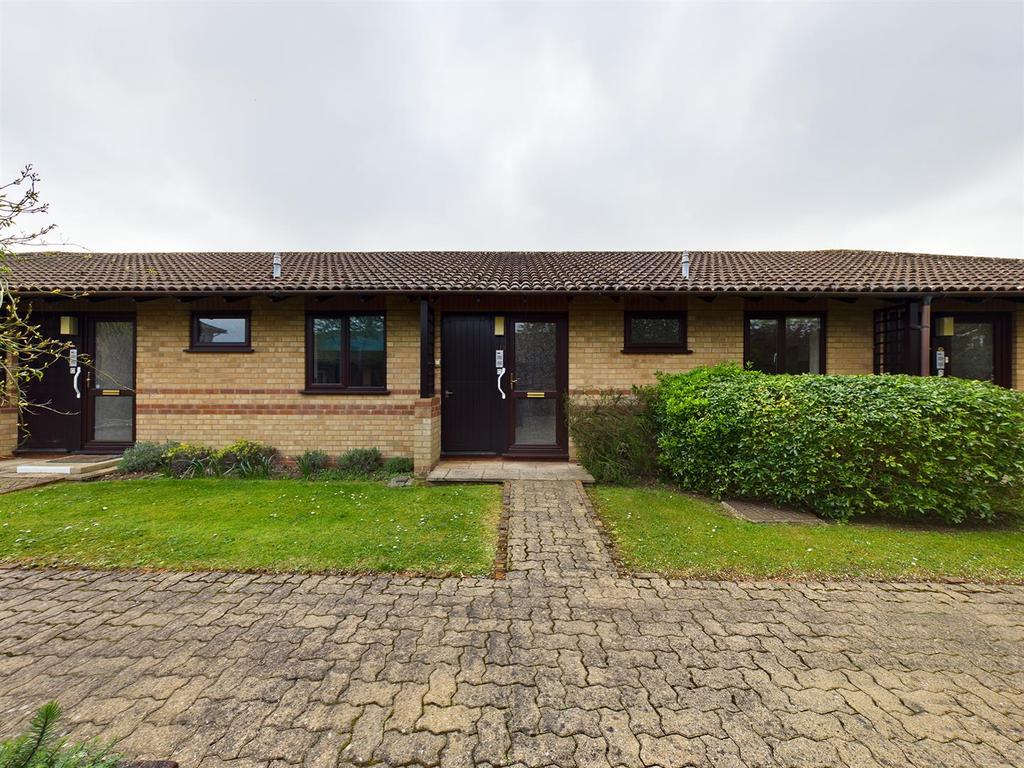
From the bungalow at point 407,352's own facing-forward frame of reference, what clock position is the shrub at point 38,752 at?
The shrub is roughly at 12 o'clock from the bungalow.

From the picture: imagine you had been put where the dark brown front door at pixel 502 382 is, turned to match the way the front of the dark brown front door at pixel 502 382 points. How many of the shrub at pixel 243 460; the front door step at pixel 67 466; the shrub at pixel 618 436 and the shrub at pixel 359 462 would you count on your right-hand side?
3

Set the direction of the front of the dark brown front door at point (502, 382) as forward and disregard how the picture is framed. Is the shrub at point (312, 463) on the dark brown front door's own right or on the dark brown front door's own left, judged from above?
on the dark brown front door's own right

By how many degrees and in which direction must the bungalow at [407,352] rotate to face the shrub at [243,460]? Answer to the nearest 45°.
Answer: approximately 90° to its right

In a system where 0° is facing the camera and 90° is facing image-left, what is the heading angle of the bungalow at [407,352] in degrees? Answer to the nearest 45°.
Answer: approximately 0°

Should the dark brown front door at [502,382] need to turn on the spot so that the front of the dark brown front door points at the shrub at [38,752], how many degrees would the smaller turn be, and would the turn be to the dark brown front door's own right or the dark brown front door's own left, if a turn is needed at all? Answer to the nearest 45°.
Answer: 0° — it already faces it

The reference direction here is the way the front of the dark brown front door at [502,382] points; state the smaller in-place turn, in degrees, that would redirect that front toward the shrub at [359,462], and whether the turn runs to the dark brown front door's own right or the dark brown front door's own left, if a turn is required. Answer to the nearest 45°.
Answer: approximately 90° to the dark brown front door's own right

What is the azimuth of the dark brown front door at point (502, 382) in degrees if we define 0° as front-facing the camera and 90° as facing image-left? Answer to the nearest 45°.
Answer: approximately 0°
